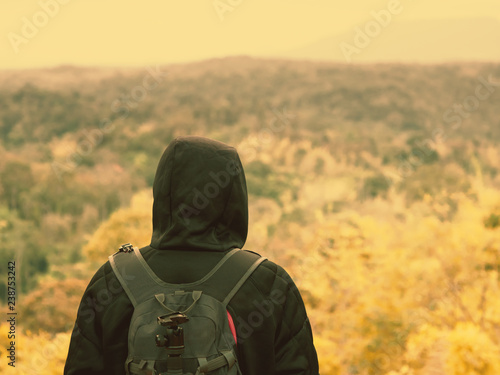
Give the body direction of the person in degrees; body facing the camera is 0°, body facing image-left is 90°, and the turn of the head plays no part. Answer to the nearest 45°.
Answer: approximately 180°

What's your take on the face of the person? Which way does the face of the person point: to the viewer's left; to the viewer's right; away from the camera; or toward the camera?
away from the camera
